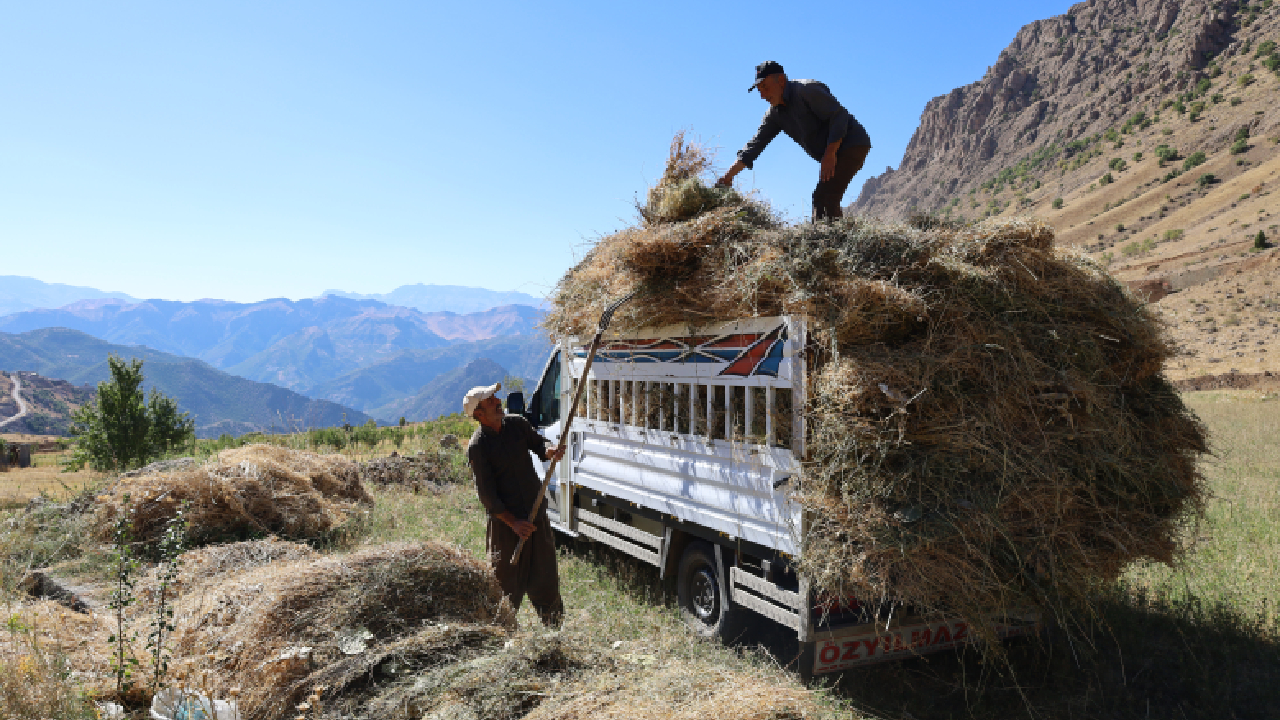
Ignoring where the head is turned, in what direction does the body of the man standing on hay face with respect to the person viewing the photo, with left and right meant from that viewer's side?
facing to the left of the viewer

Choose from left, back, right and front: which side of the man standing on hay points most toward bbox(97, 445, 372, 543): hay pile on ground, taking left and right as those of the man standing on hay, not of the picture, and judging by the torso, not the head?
front

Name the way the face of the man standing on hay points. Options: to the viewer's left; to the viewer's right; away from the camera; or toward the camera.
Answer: to the viewer's left

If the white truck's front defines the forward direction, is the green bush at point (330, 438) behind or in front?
in front

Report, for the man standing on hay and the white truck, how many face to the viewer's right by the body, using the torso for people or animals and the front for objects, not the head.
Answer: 0

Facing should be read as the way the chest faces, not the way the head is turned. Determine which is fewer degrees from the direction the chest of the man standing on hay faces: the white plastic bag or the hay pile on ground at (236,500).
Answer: the hay pile on ground

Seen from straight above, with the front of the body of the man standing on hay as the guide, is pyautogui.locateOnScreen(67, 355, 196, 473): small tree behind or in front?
in front

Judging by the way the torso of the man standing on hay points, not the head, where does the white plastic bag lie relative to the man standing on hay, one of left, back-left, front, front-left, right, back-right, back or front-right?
front-left

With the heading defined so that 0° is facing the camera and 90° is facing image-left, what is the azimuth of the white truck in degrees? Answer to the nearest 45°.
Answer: approximately 135°
